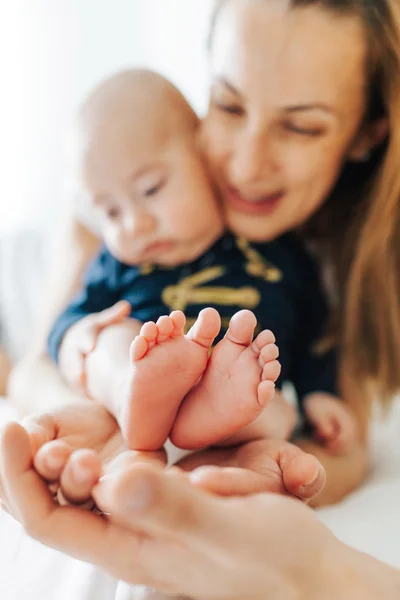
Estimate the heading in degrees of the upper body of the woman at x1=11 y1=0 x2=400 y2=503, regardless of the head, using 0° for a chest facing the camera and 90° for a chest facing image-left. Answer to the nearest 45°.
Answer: approximately 45°

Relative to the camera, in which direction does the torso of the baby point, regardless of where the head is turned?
toward the camera

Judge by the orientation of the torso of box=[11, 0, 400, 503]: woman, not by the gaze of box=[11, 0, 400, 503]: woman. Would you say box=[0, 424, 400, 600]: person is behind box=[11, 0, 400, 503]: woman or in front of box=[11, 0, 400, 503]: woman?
in front
